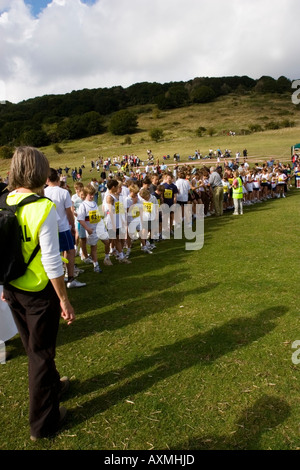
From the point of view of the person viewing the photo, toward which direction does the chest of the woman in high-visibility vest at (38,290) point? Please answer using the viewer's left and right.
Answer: facing away from the viewer and to the right of the viewer

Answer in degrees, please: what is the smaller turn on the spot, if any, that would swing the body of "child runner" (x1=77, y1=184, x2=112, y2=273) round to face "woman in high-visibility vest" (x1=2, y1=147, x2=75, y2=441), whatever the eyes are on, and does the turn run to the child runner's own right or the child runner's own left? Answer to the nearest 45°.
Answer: approximately 45° to the child runner's own right

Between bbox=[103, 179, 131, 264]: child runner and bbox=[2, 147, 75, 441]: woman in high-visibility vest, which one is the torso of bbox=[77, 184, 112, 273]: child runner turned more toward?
the woman in high-visibility vest

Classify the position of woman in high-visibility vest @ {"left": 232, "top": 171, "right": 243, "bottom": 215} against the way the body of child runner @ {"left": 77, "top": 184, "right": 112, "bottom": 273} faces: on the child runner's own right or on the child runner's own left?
on the child runner's own left

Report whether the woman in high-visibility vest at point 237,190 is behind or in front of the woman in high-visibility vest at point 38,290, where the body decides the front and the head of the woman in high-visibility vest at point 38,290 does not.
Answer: in front

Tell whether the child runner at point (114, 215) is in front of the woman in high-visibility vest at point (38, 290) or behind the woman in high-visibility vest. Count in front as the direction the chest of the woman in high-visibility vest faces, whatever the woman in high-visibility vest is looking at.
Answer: in front

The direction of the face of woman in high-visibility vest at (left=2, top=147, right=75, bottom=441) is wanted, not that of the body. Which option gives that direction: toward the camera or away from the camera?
away from the camera

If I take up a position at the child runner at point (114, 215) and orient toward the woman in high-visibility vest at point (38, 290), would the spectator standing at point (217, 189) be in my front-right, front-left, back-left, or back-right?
back-left

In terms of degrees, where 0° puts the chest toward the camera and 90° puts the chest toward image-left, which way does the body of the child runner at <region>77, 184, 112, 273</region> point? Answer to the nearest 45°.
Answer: approximately 315°

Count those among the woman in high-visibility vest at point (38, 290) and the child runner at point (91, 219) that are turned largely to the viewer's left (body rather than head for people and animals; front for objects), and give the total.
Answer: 0

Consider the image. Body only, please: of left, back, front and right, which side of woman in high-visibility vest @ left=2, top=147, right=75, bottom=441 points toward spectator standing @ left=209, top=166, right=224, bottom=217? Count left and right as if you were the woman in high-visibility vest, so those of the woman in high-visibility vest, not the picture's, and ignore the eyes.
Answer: front
